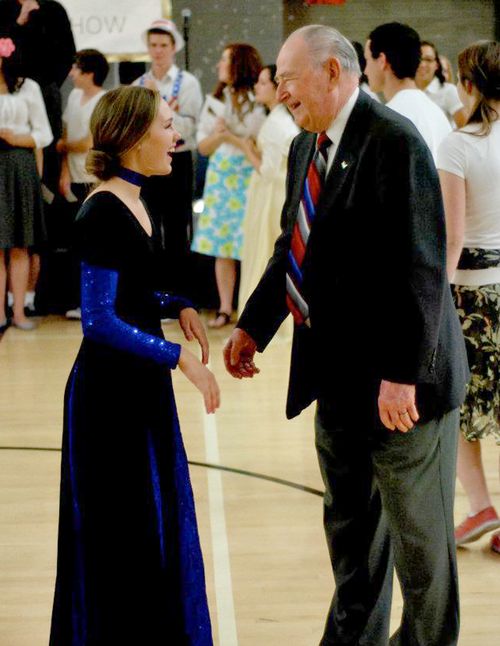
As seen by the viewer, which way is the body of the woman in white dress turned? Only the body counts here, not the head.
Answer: to the viewer's left

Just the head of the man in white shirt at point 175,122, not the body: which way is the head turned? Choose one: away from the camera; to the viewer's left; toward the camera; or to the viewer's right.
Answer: toward the camera

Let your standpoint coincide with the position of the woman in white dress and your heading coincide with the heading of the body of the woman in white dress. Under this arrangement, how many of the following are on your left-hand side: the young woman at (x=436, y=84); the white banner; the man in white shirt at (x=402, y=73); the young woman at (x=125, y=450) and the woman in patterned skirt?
3

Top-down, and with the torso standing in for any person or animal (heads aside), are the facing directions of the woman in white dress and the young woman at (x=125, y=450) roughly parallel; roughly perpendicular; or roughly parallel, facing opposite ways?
roughly parallel, facing opposite ways

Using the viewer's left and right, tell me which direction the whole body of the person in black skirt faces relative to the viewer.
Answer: facing the viewer

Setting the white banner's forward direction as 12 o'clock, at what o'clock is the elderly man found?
The elderly man is roughly at 12 o'clock from the white banner.

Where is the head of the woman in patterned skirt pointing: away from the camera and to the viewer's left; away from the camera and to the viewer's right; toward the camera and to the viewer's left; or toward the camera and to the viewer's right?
away from the camera and to the viewer's left

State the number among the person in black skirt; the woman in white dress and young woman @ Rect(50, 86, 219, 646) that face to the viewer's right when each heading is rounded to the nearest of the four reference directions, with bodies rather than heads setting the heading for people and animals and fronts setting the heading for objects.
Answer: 1

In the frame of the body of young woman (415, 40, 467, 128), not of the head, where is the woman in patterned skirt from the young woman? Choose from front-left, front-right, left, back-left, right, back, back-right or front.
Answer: front-left

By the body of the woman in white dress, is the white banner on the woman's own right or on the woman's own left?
on the woman's own right

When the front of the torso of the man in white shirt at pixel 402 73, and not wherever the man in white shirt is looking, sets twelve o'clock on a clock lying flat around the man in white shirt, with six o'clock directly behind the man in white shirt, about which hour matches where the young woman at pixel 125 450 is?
The young woman is roughly at 8 o'clock from the man in white shirt.

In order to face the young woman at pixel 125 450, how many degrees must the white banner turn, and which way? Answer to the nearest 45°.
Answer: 0° — it already faces them

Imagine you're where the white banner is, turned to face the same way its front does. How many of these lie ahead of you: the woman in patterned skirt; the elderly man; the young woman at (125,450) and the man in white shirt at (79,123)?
4
